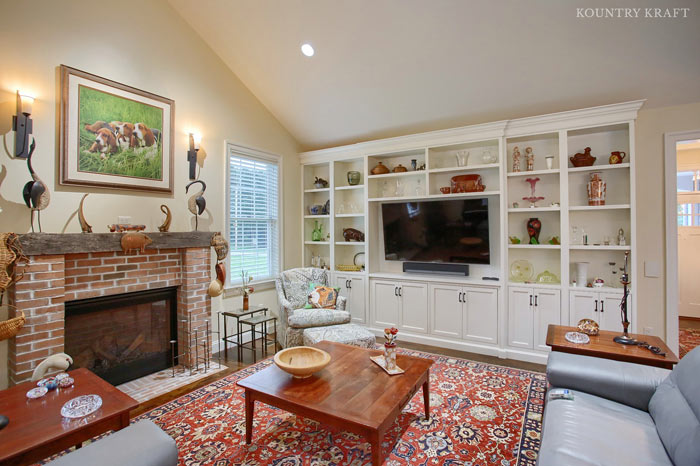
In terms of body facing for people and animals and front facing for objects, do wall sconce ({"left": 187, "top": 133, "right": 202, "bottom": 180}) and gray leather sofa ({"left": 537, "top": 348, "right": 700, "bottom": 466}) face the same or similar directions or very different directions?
very different directions

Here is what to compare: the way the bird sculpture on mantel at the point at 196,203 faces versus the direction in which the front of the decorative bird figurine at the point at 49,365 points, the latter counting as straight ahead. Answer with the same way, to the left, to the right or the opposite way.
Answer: the opposite way

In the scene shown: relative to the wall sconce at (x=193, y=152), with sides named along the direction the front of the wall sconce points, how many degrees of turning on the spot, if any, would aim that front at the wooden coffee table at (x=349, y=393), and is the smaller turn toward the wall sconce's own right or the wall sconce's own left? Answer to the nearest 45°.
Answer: approximately 45° to the wall sconce's own right

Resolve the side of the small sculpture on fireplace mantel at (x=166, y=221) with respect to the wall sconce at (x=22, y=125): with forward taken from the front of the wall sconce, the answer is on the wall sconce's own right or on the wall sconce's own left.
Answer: on the wall sconce's own left

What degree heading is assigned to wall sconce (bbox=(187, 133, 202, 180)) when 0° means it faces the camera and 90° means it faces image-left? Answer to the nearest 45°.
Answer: approximately 315°
